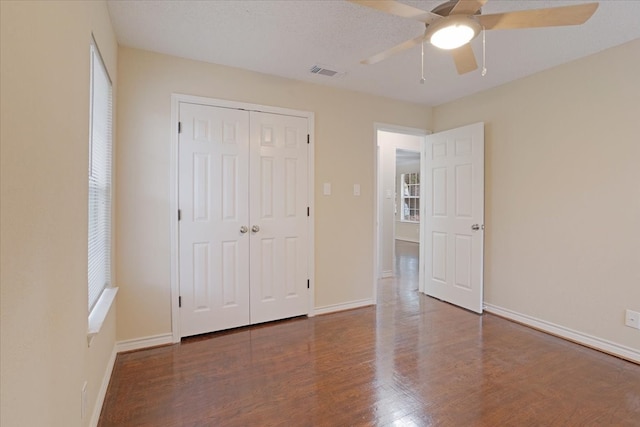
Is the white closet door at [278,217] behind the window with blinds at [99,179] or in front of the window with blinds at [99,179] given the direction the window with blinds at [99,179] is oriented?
in front

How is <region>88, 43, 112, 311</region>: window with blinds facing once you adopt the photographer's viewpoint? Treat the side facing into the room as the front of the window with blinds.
facing to the right of the viewer

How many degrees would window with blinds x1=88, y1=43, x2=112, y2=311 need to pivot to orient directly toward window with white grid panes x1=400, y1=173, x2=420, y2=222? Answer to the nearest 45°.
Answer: approximately 45° to its left

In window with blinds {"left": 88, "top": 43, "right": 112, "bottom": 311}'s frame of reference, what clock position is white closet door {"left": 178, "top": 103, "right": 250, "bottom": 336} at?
The white closet door is roughly at 11 o'clock from the window with blinds.

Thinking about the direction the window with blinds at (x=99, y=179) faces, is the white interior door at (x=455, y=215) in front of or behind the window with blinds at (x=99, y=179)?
in front

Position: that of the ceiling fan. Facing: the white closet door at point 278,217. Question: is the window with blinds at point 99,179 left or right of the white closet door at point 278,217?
left

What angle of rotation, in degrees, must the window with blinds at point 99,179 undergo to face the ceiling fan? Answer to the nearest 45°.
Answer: approximately 45° to its right
